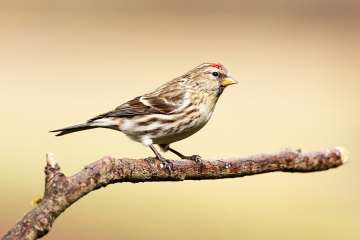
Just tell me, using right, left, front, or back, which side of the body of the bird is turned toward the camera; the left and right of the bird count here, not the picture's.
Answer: right
